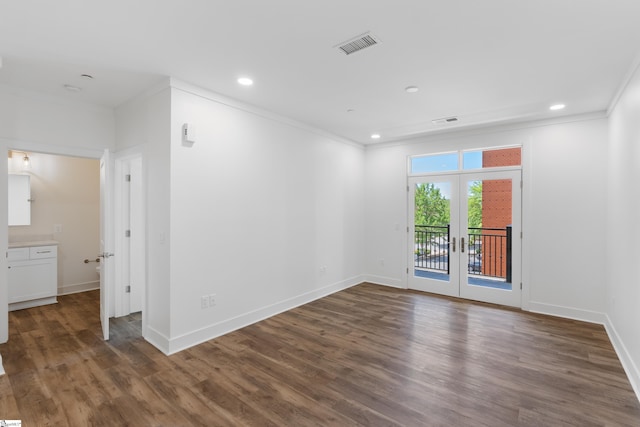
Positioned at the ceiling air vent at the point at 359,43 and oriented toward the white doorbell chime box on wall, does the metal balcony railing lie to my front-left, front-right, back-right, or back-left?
back-right

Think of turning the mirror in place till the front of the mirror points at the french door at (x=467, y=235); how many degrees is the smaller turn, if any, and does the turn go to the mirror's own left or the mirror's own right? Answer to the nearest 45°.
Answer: approximately 45° to the mirror's own left

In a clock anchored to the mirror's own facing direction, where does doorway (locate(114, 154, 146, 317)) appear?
The doorway is roughly at 11 o'clock from the mirror.

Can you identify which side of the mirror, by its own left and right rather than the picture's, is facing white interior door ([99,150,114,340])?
front

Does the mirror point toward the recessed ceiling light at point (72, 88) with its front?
yes

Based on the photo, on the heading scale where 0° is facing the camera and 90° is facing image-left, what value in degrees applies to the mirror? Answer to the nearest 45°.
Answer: approximately 0°

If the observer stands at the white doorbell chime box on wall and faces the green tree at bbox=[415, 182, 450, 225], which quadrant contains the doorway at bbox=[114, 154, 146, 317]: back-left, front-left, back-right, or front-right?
back-left
